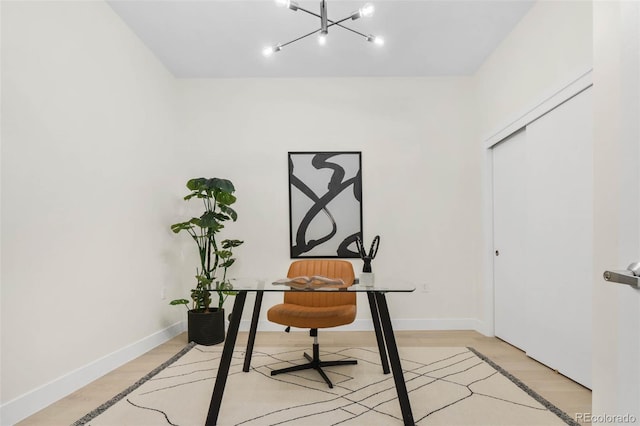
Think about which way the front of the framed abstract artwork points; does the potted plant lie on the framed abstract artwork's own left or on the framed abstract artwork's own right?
on the framed abstract artwork's own right

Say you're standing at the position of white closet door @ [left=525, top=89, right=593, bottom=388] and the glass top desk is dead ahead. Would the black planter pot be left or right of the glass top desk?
right

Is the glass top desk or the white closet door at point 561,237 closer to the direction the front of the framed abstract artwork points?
the glass top desk

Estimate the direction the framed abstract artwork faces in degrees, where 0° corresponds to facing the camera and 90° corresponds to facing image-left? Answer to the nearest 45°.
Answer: approximately 0°

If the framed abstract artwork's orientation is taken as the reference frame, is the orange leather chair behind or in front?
in front

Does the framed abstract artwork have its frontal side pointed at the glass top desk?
yes

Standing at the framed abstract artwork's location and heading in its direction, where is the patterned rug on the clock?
The patterned rug is roughly at 12 o'clock from the framed abstract artwork.

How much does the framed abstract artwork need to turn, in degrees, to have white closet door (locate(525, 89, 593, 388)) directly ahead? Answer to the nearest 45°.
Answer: approximately 45° to its left

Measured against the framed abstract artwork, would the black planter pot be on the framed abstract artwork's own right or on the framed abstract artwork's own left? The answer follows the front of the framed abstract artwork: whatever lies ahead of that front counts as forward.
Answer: on the framed abstract artwork's own right

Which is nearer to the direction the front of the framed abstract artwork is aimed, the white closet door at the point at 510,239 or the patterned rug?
the patterned rug
